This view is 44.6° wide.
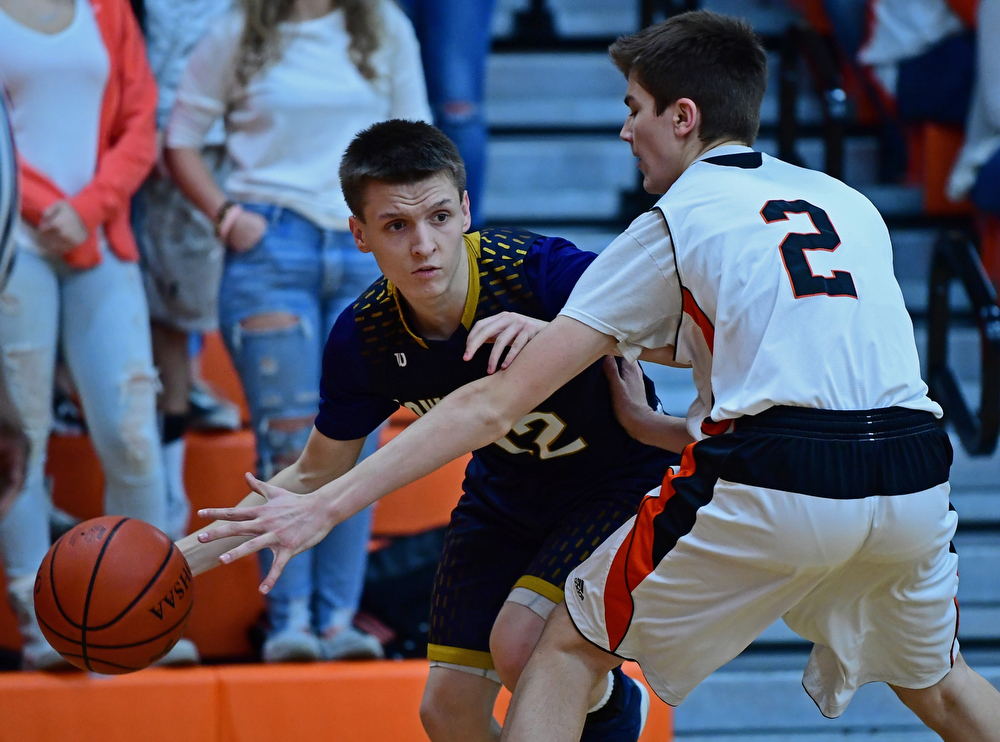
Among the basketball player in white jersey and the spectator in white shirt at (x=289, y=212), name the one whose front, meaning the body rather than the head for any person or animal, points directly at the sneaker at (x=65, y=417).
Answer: the basketball player in white jersey

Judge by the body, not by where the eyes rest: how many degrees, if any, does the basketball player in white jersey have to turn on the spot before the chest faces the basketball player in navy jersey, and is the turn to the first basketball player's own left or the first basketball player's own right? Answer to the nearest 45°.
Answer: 0° — they already face them

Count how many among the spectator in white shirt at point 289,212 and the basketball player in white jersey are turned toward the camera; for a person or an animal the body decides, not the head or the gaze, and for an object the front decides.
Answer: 1

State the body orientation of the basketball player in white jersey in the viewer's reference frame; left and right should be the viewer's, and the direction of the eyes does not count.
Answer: facing away from the viewer and to the left of the viewer

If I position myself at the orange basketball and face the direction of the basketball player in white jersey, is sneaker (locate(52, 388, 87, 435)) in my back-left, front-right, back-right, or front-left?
back-left

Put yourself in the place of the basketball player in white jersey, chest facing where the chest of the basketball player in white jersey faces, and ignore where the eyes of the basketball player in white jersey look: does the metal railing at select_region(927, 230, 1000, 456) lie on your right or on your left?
on your right

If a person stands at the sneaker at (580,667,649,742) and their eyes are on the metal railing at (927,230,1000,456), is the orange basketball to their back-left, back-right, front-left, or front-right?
back-left

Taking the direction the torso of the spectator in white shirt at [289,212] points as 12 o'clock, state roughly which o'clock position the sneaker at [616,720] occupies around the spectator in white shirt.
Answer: The sneaker is roughly at 11 o'clock from the spectator in white shirt.

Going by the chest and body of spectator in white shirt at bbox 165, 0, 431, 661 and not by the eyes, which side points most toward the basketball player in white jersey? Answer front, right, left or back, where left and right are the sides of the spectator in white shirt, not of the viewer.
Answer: front

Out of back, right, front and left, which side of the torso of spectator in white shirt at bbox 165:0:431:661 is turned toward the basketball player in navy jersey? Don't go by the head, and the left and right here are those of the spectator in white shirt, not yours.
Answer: front

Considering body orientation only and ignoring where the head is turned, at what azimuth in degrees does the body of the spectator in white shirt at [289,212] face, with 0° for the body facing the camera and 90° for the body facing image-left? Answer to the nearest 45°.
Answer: approximately 0°

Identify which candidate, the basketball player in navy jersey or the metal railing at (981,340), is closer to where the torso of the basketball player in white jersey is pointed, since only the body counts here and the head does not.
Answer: the basketball player in navy jersey

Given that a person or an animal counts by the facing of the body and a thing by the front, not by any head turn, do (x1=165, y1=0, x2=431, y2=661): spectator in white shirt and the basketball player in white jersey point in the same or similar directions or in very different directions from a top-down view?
very different directions

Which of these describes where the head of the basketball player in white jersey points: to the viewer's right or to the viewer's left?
to the viewer's left
